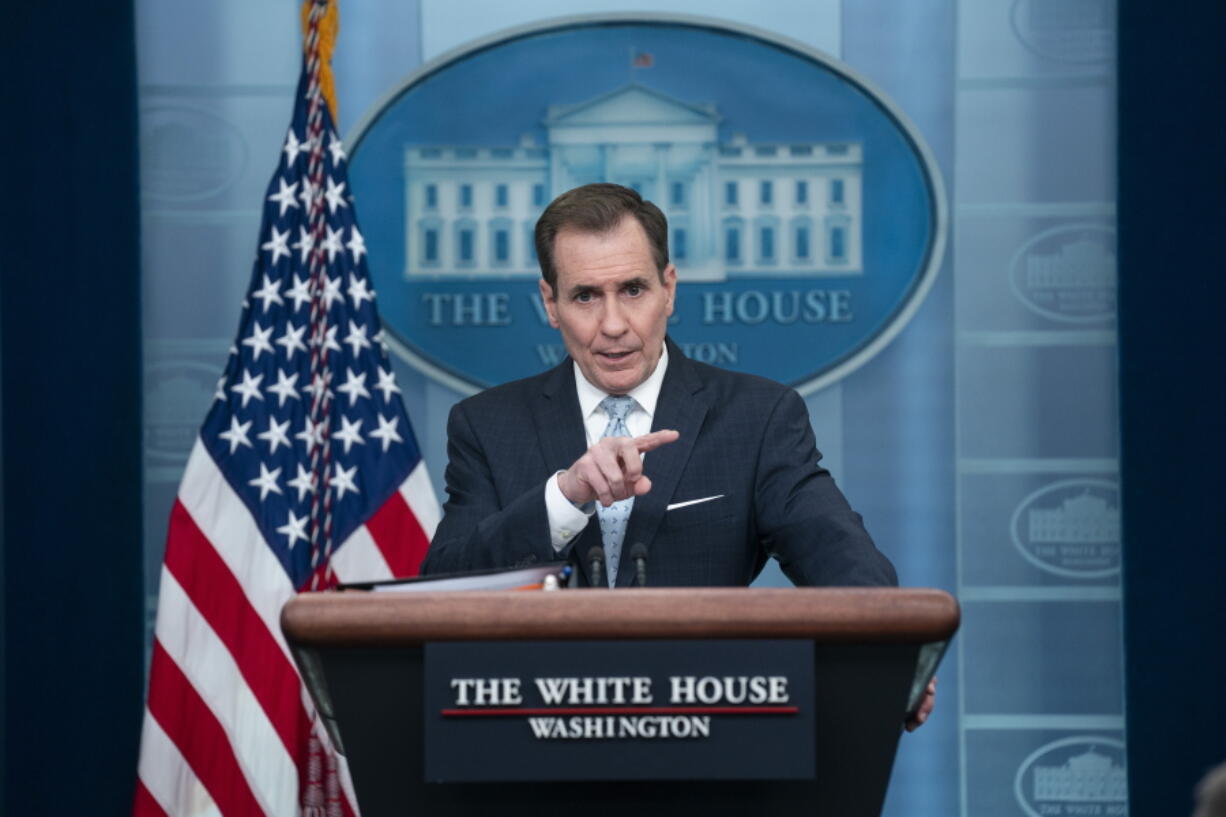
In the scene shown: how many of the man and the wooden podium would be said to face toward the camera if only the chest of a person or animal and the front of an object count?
2

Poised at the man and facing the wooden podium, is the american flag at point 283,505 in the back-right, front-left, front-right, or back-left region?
back-right

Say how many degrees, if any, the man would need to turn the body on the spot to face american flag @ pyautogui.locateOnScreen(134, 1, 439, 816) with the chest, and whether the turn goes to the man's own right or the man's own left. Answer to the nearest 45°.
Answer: approximately 135° to the man's own right

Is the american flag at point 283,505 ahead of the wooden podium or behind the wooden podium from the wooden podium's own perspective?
behind

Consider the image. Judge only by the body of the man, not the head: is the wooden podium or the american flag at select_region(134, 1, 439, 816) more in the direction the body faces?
the wooden podium

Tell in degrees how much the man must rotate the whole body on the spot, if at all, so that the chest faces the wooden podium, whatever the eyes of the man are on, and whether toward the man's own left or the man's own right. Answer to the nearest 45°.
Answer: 0° — they already face it

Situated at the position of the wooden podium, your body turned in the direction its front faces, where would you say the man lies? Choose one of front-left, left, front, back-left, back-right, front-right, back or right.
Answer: back

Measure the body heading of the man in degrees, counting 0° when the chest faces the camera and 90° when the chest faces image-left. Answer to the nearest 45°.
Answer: approximately 0°
